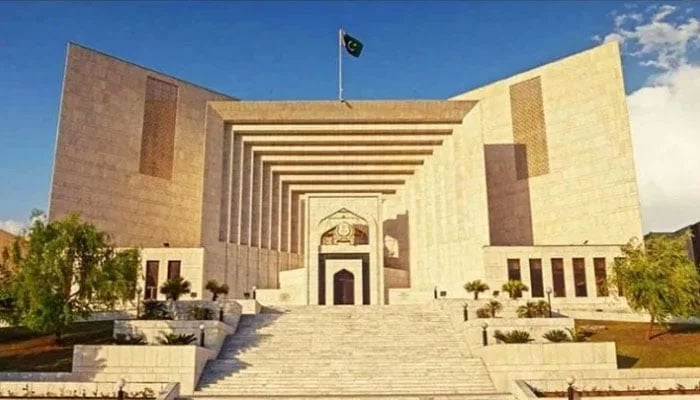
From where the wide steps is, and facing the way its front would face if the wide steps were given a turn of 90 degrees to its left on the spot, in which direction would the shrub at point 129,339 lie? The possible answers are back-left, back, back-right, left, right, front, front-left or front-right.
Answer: back

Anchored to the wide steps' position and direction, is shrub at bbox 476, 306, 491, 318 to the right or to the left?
on its left

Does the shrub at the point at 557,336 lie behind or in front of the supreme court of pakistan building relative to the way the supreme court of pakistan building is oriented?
in front

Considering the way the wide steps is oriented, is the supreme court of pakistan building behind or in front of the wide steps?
behind

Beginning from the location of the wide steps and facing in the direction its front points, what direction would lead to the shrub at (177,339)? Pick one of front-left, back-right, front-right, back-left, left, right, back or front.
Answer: right

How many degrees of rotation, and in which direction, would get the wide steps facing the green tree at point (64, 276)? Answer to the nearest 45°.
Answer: approximately 90° to its right

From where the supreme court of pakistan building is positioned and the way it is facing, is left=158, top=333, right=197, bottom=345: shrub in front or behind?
in front

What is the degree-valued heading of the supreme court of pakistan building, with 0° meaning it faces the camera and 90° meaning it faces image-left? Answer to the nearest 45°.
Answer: approximately 0°

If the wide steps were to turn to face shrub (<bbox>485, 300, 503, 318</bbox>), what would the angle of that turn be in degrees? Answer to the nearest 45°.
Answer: approximately 135° to its left

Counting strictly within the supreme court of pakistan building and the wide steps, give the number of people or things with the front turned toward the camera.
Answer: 2

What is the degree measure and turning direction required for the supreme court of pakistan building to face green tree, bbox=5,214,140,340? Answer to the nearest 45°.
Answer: approximately 45° to its right

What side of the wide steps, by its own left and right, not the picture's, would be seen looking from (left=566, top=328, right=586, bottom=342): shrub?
left

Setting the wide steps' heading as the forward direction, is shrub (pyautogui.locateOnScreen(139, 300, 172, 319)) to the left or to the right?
on its right
